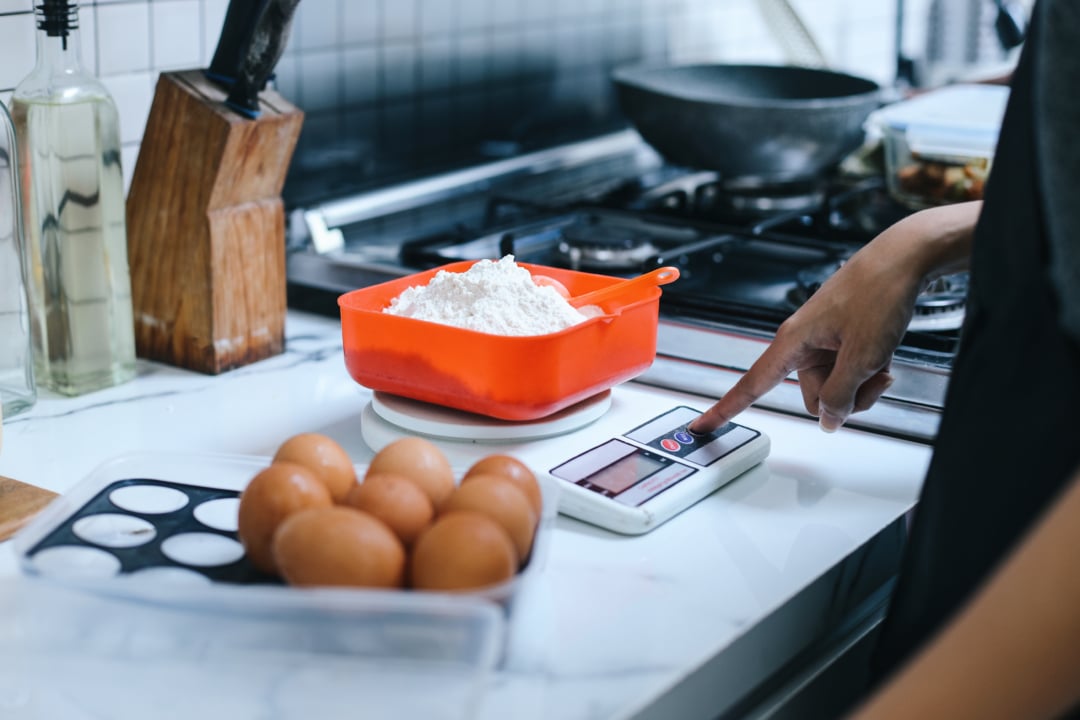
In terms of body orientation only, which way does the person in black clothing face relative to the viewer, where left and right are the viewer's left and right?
facing to the left of the viewer

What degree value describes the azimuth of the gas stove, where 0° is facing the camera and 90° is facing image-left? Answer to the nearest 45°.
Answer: approximately 315°
